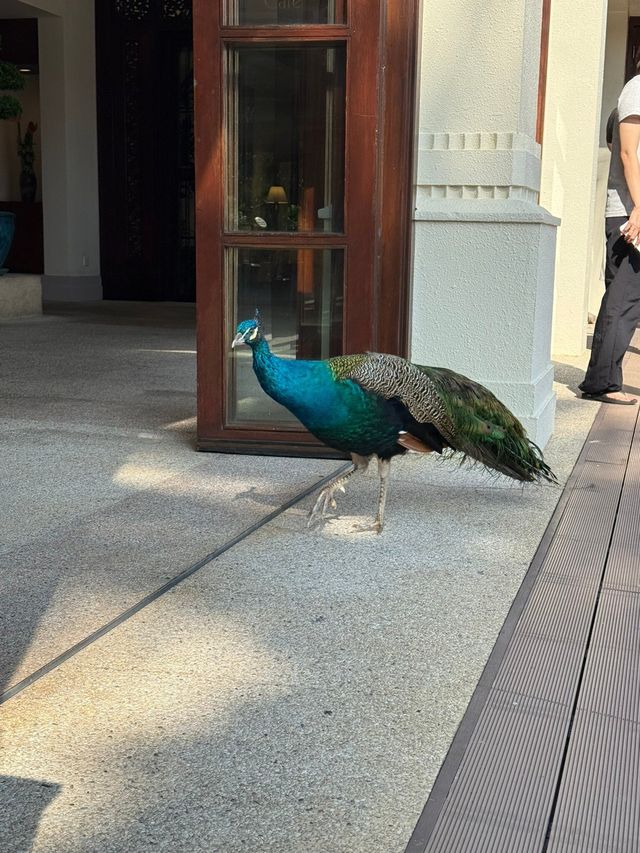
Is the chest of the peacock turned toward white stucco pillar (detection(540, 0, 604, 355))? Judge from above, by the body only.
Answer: no

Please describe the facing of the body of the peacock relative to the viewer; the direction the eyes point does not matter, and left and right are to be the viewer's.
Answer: facing to the left of the viewer

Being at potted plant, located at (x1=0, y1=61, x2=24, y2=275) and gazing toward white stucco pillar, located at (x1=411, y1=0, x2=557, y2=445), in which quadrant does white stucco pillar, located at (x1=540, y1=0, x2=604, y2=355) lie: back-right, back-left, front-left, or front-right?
front-left

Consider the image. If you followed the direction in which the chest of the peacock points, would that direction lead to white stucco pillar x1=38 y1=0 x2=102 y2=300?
no

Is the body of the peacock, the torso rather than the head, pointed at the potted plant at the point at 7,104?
no

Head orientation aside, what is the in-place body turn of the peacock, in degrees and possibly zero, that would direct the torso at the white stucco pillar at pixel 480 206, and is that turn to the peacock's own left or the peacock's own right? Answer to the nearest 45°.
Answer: approximately 90° to the peacock's own right

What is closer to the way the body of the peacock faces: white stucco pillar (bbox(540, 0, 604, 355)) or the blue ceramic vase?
the blue ceramic vase

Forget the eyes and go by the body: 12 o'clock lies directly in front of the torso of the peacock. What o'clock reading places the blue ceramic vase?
The blue ceramic vase is roughly at 2 o'clock from the peacock.

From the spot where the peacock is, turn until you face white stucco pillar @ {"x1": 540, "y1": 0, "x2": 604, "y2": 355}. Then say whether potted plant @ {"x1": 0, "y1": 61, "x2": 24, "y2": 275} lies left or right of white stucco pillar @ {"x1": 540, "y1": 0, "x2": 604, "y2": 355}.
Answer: left

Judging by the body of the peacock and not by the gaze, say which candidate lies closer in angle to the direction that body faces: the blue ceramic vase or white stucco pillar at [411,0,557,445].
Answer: the blue ceramic vase

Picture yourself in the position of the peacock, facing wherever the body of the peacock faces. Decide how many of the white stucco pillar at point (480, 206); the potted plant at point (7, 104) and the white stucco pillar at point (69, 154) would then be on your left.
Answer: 0

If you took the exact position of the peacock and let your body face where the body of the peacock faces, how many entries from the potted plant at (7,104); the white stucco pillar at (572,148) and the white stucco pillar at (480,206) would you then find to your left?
0
